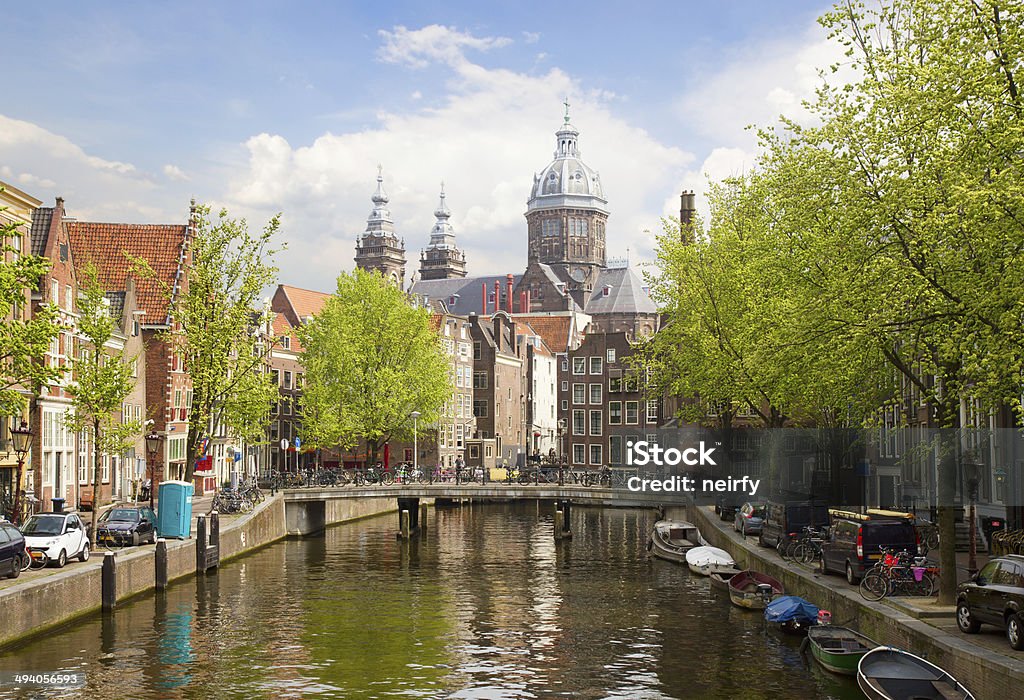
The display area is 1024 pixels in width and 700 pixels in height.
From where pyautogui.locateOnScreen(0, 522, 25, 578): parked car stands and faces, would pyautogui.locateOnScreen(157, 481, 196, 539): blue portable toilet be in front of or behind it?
behind

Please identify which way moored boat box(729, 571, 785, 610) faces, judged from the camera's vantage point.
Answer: facing away from the viewer and to the left of the viewer

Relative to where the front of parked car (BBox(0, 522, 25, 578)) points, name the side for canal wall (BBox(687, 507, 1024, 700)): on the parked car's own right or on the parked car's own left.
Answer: on the parked car's own left

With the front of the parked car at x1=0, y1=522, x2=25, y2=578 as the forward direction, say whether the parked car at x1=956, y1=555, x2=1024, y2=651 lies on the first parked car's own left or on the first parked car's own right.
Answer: on the first parked car's own left

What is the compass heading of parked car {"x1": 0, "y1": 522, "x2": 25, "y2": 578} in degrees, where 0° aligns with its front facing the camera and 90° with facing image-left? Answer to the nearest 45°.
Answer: approximately 45°

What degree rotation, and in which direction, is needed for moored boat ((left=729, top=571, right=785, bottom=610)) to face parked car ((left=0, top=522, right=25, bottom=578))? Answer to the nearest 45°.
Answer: approximately 90° to its left

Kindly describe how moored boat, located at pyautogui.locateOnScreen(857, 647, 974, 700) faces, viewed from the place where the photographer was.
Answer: facing away from the viewer and to the left of the viewer
